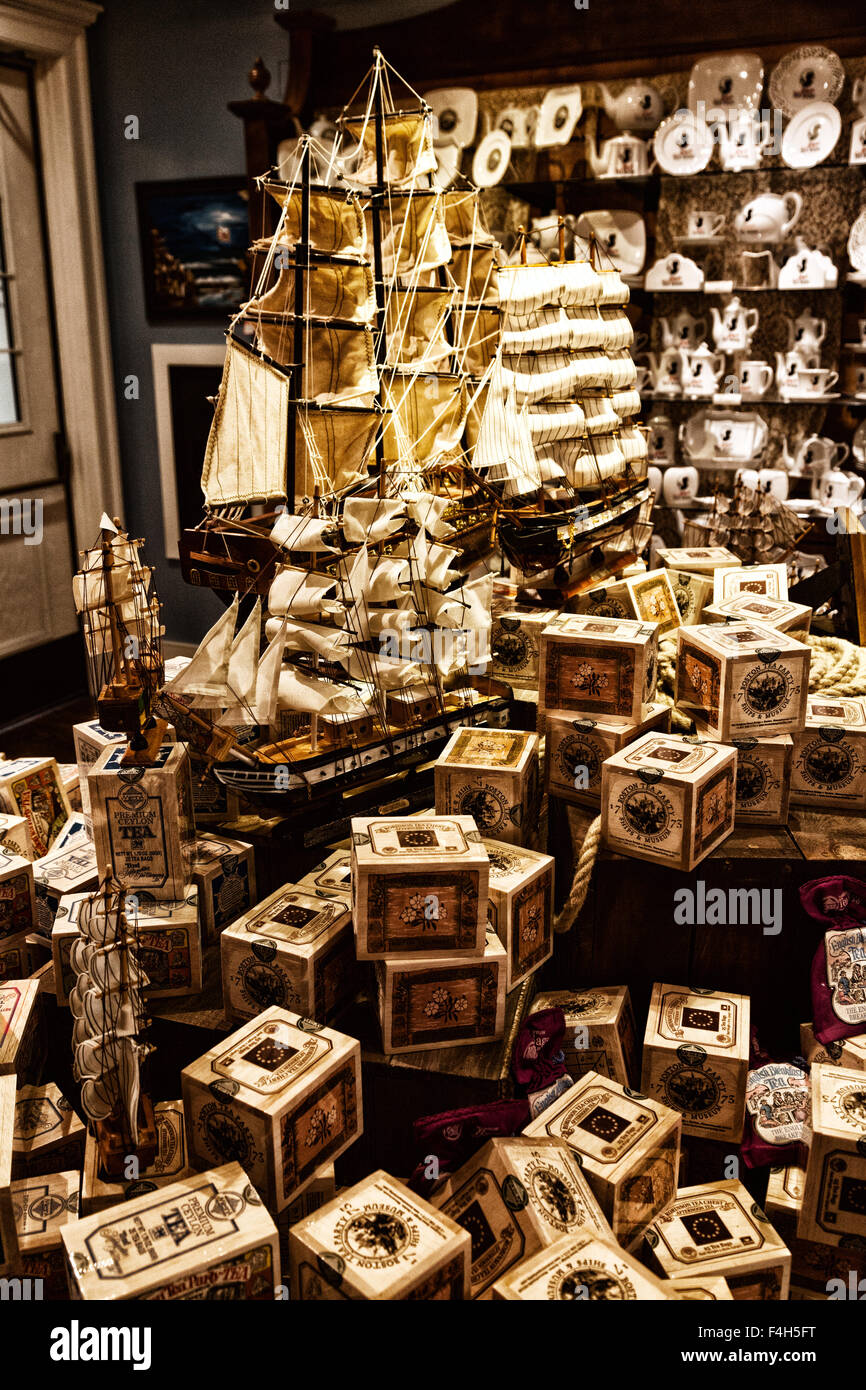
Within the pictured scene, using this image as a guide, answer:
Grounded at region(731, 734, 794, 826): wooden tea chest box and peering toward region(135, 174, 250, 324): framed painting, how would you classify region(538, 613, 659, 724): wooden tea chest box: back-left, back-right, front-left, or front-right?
front-left

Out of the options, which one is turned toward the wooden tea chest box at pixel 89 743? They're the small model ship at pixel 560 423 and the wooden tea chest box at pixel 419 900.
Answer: the small model ship

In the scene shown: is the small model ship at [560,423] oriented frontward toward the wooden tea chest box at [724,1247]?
no

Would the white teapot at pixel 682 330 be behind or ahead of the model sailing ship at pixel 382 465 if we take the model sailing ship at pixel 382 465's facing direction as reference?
behind

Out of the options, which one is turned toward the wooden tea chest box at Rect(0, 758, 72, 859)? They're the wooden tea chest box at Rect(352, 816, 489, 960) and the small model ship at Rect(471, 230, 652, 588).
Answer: the small model ship

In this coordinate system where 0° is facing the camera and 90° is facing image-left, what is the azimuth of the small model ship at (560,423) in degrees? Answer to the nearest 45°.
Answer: approximately 45°

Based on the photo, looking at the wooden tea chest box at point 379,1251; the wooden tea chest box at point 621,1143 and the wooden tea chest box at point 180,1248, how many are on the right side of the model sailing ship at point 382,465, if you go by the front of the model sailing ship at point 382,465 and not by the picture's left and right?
0

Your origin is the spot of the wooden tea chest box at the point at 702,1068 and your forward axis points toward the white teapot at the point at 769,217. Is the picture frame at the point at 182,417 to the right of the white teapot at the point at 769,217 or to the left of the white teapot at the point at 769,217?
left
